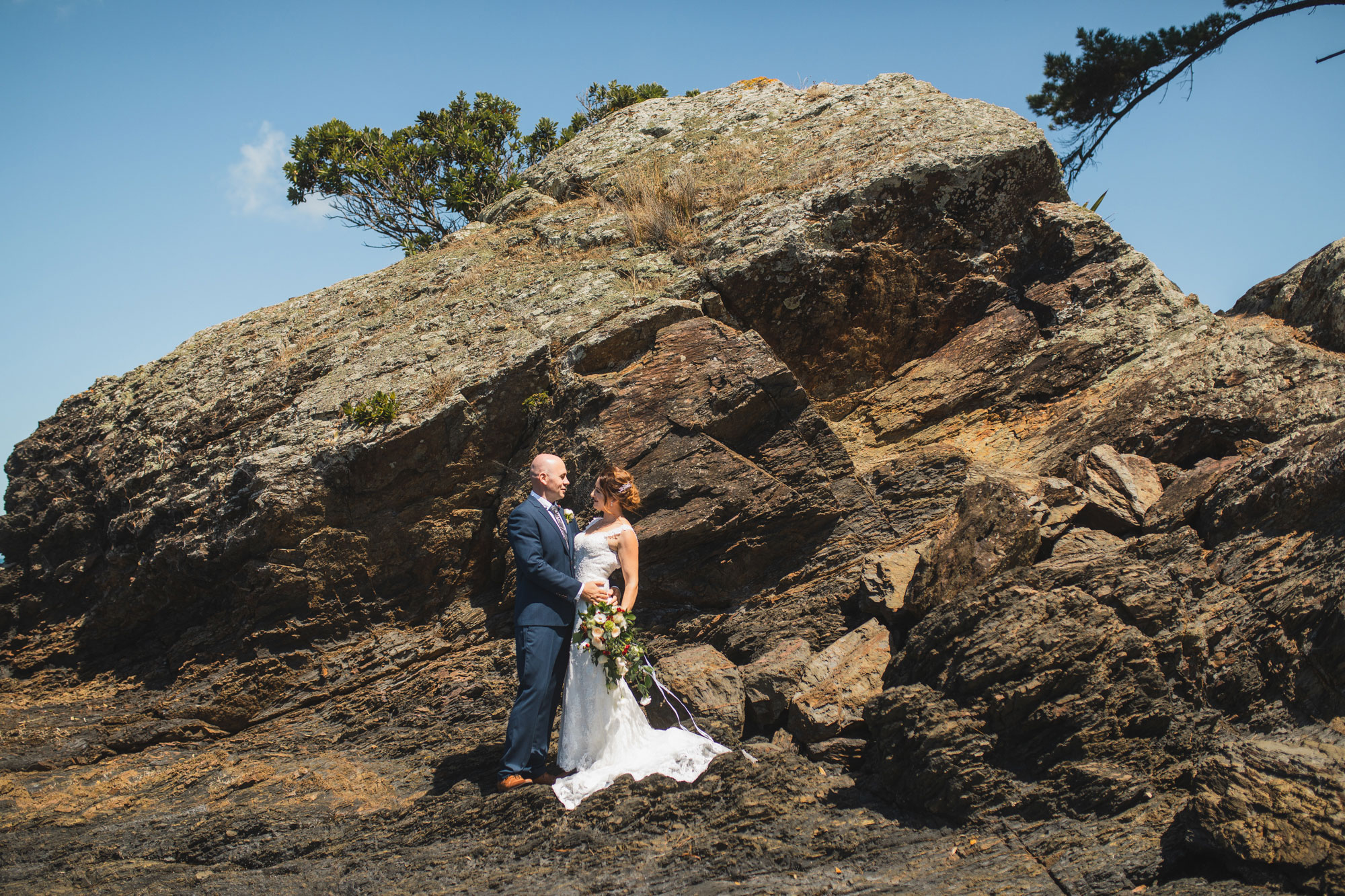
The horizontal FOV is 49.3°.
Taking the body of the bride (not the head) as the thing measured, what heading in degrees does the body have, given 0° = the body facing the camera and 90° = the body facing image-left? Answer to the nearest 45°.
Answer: approximately 45°

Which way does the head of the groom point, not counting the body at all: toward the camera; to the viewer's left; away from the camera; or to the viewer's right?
to the viewer's right

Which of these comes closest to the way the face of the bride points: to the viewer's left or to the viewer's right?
to the viewer's left
